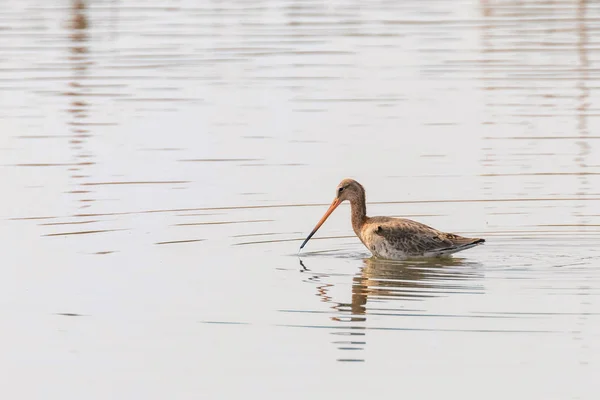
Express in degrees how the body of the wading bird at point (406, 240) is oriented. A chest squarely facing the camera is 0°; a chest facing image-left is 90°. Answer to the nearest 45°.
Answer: approximately 90°
